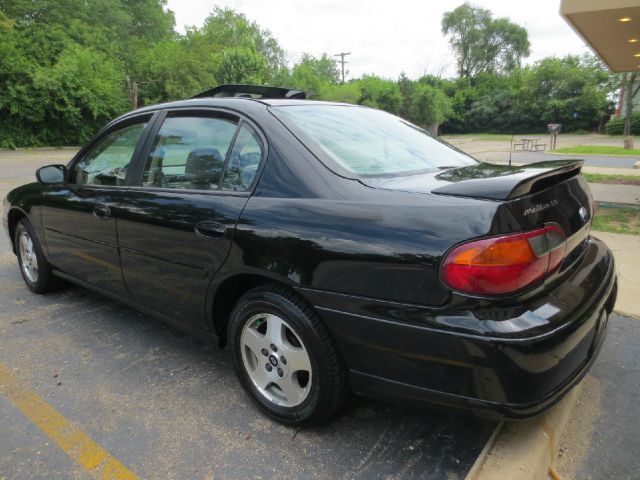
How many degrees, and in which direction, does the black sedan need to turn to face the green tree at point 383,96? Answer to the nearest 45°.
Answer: approximately 45° to its right

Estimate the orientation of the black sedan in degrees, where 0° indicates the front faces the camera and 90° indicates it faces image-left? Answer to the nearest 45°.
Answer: approximately 135°

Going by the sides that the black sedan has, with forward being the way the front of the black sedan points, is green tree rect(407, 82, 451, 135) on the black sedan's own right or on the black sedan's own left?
on the black sedan's own right

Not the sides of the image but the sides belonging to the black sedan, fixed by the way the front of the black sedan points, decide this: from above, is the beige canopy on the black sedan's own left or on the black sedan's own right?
on the black sedan's own right
